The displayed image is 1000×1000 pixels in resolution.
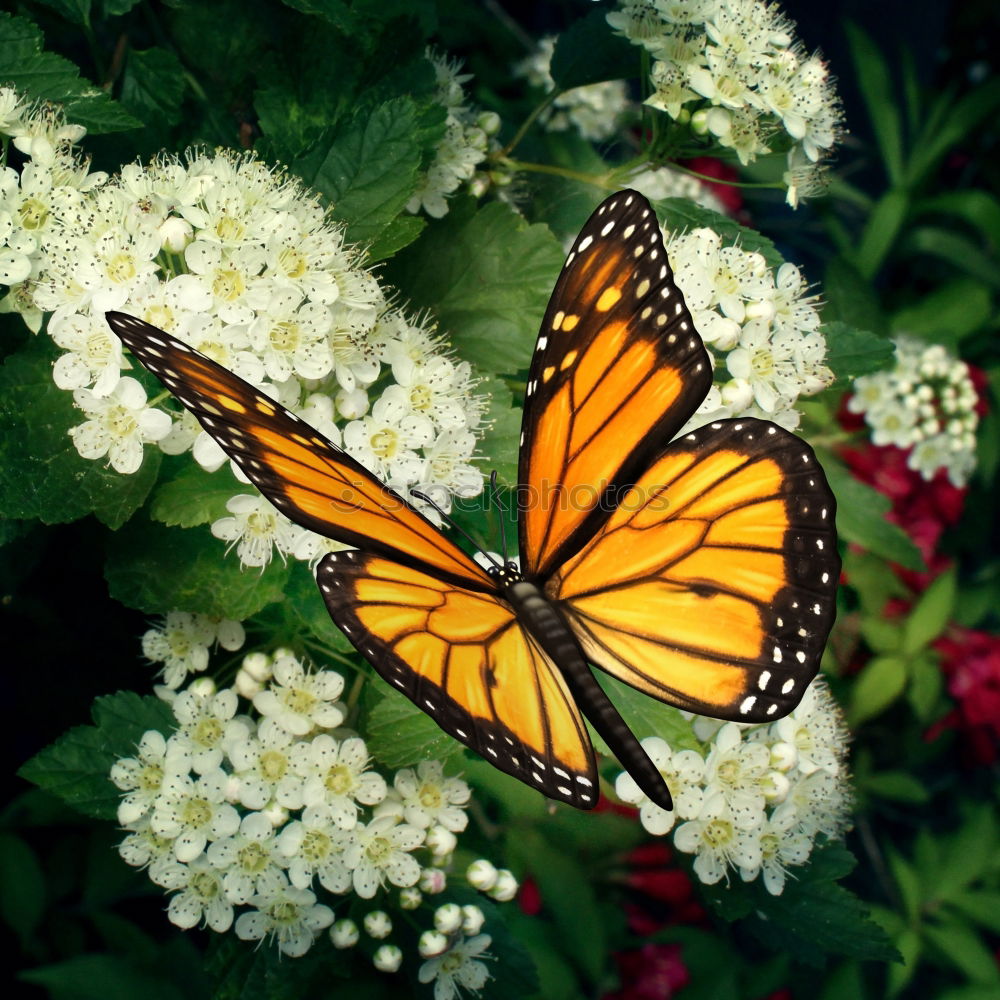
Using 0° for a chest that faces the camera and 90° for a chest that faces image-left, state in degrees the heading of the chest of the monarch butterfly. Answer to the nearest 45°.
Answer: approximately 135°

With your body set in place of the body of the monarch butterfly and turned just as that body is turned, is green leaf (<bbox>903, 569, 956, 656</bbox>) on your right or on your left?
on your right

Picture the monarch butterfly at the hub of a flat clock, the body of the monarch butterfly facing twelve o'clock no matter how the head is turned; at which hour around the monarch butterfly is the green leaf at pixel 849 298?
The green leaf is roughly at 2 o'clock from the monarch butterfly.

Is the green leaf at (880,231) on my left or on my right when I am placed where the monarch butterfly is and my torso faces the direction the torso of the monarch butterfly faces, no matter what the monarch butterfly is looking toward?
on my right

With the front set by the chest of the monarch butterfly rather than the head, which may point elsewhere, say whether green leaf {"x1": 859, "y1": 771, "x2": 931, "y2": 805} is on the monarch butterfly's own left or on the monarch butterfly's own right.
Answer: on the monarch butterfly's own right

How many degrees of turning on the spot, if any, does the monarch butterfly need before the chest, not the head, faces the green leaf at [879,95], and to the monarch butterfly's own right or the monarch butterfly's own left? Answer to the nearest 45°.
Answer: approximately 45° to the monarch butterfly's own right

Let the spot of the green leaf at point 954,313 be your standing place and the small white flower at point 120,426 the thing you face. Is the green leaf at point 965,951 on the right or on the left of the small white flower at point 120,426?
left
